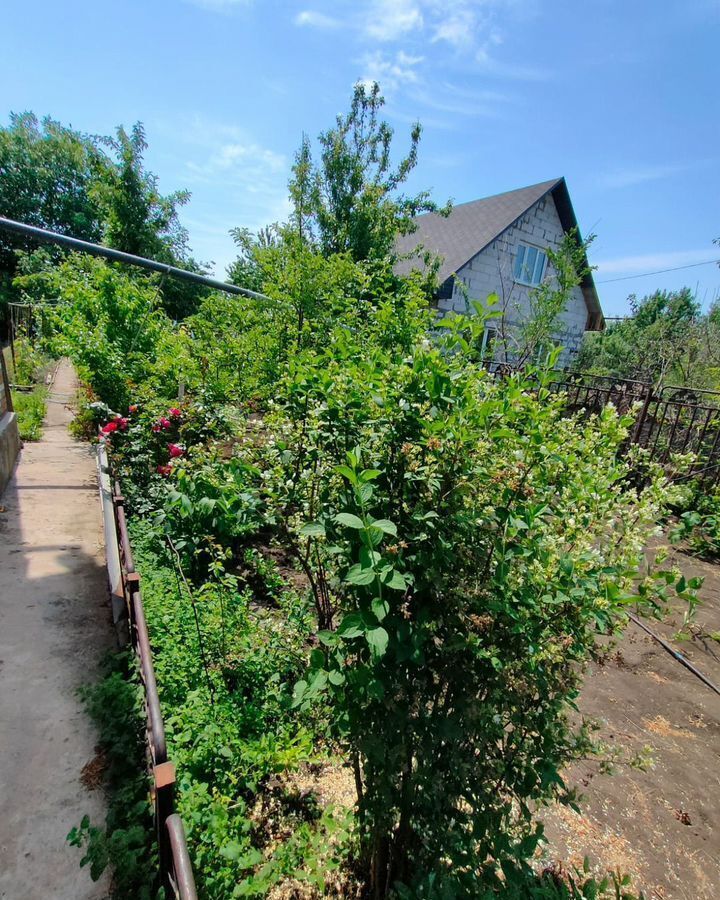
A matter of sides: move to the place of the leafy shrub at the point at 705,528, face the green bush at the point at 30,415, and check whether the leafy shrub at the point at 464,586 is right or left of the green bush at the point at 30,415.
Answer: left

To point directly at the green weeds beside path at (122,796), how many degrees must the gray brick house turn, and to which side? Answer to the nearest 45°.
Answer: approximately 45° to its right

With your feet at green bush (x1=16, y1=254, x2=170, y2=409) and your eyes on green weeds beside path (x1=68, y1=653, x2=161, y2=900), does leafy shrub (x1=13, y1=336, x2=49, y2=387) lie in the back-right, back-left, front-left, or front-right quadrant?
back-right

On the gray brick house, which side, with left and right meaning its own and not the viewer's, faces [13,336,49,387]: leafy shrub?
right

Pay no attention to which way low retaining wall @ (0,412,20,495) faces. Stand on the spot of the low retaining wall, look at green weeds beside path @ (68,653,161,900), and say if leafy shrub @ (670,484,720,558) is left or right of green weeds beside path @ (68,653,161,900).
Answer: left

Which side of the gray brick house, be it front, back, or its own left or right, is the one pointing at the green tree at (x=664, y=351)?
left

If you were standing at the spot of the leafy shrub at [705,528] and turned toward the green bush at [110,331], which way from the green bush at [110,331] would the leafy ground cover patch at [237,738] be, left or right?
left

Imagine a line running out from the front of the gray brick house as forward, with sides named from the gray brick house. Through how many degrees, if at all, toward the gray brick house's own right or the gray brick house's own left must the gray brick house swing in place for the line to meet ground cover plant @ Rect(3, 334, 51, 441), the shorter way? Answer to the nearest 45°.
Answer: approximately 90° to the gray brick house's own right

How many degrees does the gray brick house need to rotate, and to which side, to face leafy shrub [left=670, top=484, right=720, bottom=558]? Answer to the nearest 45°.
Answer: approximately 45° to its right
